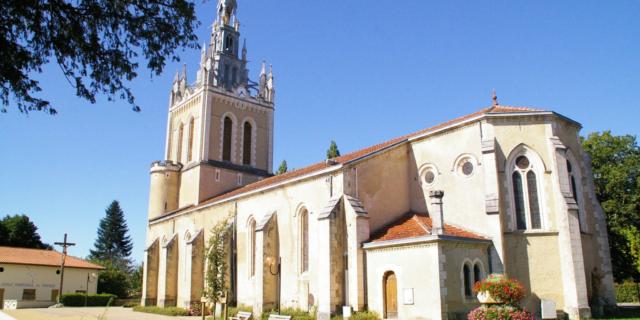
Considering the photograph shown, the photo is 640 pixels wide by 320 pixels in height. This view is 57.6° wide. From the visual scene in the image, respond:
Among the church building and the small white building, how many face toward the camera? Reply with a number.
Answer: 1

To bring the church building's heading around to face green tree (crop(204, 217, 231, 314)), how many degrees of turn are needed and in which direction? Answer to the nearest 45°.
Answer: approximately 45° to its left

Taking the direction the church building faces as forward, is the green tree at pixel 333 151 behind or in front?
in front

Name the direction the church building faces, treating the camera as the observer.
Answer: facing away from the viewer and to the left of the viewer

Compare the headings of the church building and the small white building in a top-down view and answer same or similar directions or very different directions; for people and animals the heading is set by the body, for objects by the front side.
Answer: very different directions

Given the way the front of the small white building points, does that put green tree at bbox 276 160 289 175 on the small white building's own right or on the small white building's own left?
on the small white building's own left

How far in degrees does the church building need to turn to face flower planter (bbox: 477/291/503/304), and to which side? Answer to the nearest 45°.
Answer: approximately 135° to its left

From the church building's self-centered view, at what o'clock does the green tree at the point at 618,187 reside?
The green tree is roughly at 3 o'clock from the church building.
